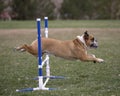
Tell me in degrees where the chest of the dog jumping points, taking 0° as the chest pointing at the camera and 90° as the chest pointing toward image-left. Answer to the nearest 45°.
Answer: approximately 270°
